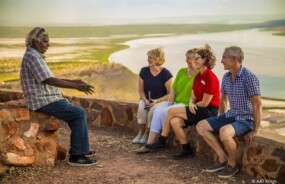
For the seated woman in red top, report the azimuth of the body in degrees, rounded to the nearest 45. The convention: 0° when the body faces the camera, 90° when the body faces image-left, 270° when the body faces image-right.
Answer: approximately 90°

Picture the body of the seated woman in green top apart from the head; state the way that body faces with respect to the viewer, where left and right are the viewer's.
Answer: facing the viewer and to the left of the viewer

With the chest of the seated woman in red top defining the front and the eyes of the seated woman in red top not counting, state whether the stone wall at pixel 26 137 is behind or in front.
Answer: in front

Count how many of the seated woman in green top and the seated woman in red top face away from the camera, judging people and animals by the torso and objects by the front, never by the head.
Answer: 0

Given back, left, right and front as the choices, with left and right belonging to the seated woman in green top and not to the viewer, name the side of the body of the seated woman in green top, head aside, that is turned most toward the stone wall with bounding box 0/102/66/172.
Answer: front
